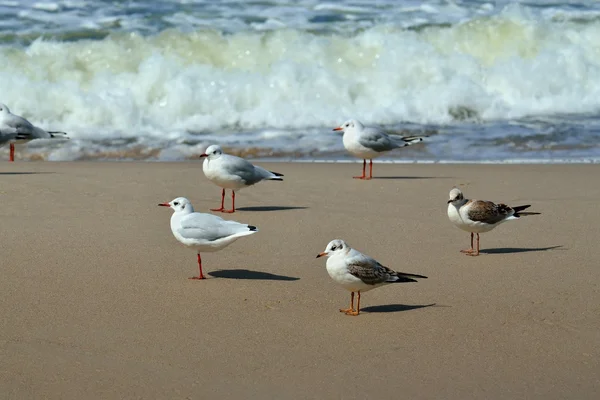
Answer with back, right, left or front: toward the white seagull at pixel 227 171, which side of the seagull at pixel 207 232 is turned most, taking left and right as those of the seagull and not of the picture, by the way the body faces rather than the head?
right

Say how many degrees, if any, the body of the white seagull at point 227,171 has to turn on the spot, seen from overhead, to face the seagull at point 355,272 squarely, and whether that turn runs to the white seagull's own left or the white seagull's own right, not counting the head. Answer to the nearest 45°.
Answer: approximately 90° to the white seagull's own left

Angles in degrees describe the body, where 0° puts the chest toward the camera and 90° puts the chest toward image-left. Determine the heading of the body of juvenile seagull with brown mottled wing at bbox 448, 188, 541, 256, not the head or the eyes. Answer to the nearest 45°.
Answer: approximately 90°

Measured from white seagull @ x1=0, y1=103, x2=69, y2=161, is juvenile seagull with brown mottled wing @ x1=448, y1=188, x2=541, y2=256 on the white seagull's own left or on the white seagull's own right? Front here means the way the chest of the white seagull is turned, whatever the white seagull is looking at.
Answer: on the white seagull's own left

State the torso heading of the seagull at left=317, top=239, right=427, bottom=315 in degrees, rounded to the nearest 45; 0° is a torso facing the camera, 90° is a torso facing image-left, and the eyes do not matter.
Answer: approximately 90°

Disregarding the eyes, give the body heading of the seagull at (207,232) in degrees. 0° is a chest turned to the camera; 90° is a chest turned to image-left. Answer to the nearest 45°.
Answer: approximately 90°

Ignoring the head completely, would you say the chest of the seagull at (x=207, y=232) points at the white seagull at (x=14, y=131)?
no

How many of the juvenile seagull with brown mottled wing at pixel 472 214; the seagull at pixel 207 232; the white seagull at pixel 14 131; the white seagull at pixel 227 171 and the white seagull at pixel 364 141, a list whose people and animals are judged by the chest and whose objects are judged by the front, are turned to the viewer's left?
5

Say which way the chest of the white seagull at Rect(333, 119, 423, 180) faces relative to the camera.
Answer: to the viewer's left

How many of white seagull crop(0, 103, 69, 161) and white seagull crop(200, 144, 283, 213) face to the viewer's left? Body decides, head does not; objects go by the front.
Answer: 2

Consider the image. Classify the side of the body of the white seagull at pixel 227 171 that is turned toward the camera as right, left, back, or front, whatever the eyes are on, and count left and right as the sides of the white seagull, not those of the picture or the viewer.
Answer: left

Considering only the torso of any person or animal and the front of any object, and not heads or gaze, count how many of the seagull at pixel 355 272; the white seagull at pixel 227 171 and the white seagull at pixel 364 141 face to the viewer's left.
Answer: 3

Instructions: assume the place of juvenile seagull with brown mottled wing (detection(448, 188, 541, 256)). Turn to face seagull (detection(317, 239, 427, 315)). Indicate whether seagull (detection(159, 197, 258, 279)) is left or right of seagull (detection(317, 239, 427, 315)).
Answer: right

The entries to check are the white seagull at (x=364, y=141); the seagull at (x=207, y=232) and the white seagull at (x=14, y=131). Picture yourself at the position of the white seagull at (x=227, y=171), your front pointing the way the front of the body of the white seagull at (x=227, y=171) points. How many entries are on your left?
1

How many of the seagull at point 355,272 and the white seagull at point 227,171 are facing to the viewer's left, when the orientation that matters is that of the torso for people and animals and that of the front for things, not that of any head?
2

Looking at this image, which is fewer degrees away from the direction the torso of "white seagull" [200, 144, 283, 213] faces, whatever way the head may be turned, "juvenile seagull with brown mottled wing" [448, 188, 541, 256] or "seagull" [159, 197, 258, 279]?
the seagull

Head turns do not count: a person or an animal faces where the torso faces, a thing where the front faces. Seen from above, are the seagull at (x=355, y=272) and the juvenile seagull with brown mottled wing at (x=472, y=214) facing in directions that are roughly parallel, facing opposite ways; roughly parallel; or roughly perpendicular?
roughly parallel

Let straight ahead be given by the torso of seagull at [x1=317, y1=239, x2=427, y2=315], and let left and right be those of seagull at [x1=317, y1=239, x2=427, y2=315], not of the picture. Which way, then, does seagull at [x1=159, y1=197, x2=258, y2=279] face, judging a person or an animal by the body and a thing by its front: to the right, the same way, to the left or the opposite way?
the same way
